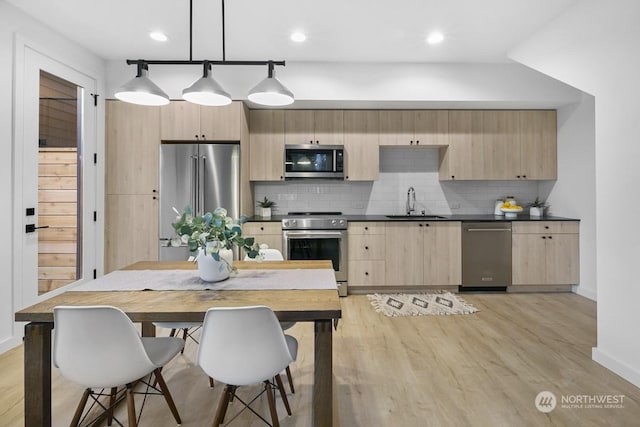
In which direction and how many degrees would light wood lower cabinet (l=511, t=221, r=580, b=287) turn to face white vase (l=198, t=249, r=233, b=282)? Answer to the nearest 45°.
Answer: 0° — it already faces it

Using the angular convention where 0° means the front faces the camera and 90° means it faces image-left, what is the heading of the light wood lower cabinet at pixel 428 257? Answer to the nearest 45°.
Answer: approximately 0°

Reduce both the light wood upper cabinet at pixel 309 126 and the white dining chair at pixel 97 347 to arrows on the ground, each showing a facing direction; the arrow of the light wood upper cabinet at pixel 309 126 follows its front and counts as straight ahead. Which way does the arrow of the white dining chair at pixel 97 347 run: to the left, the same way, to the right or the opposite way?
the opposite way

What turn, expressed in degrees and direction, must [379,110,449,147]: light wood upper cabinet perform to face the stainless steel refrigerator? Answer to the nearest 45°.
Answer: approximately 45° to its right

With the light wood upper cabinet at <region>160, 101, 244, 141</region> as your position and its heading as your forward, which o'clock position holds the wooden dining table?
The wooden dining table is roughly at 12 o'clock from the light wood upper cabinet.

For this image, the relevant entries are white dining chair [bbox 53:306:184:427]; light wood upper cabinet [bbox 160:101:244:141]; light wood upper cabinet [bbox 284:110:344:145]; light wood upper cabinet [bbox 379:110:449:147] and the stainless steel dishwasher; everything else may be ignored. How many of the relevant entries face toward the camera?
4

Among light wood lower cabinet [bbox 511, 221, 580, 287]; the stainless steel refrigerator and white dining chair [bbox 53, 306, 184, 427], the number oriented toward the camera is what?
2

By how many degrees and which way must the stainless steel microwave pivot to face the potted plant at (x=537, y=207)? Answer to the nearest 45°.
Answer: approximately 90° to its left

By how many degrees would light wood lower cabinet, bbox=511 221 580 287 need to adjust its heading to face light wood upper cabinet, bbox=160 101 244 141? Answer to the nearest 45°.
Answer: approximately 45° to its right
